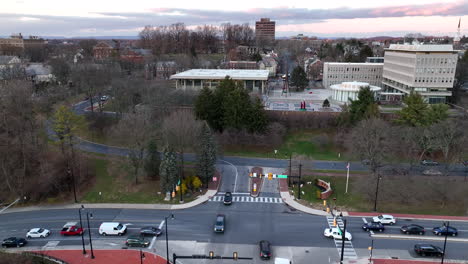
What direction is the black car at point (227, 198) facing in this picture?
toward the camera

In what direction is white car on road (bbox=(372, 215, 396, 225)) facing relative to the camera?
to the viewer's left

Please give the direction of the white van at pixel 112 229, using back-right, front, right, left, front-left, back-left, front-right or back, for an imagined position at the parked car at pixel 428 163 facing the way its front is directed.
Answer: front-left

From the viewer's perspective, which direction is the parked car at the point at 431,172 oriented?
to the viewer's right

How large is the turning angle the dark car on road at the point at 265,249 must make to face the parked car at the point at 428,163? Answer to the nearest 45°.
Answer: approximately 45° to its right

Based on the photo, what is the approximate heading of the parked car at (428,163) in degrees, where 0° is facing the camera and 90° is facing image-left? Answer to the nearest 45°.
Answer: approximately 90°

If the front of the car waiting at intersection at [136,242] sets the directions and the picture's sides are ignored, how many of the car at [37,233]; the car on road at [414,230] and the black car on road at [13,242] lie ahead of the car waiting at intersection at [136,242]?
1

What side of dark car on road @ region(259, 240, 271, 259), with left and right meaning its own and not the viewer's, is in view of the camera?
back

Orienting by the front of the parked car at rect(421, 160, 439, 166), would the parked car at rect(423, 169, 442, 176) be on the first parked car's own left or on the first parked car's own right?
on the first parked car's own left

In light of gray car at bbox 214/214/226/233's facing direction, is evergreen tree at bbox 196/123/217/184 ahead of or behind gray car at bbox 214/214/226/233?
behind

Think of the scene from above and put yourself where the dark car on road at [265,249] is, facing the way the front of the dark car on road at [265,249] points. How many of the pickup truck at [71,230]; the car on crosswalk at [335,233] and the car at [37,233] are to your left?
2

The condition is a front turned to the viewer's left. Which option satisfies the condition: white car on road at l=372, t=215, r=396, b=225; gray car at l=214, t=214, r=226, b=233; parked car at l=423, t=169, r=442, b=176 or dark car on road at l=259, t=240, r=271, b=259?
white car on road at l=372, t=215, r=396, b=225

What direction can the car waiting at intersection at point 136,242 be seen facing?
to the viewer's right

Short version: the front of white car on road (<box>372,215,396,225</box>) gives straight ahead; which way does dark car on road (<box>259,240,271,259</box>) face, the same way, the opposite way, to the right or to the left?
to the right

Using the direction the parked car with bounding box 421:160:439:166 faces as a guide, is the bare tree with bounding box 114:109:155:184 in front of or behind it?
in front
